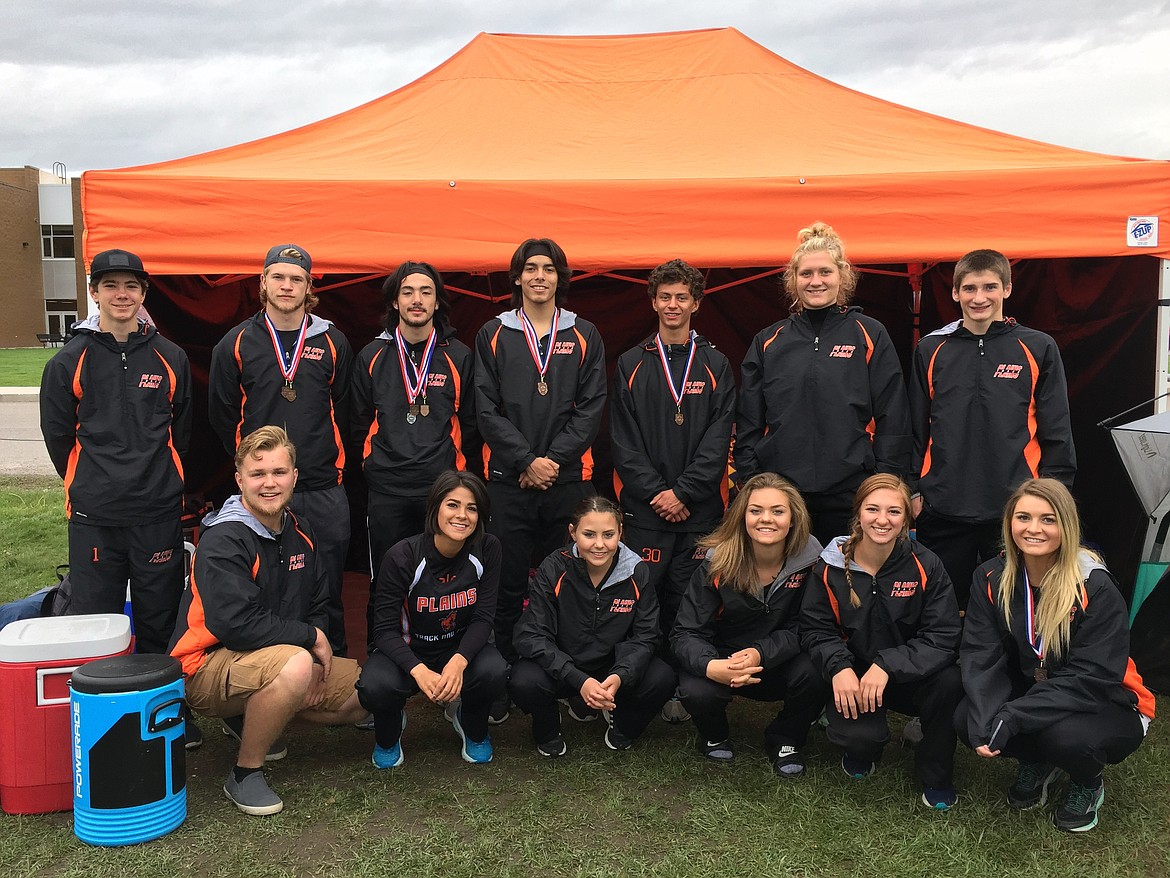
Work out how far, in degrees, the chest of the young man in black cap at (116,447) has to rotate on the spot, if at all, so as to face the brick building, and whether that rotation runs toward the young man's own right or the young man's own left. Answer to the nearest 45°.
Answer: approximately 180°

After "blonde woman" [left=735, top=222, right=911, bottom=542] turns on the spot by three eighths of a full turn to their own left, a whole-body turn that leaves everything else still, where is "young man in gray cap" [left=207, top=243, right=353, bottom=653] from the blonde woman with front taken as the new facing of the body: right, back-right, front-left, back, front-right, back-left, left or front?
back-left

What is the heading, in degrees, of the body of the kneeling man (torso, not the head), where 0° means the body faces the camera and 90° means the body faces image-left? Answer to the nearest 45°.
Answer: approximately 315°

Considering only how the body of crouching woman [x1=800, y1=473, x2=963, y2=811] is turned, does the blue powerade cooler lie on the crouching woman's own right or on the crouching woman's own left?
on the crouching woman's own right

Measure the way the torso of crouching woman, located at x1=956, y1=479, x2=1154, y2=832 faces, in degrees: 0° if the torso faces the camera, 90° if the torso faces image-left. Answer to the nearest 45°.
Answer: approximately 45°

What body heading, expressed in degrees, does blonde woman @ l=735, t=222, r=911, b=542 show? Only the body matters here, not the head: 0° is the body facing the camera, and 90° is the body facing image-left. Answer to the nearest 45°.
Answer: approximately 0°

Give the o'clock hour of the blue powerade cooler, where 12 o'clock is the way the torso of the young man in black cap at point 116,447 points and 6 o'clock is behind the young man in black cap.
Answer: The blue powerade cooler is roughly at 12 o'clock from the young man in black cap.

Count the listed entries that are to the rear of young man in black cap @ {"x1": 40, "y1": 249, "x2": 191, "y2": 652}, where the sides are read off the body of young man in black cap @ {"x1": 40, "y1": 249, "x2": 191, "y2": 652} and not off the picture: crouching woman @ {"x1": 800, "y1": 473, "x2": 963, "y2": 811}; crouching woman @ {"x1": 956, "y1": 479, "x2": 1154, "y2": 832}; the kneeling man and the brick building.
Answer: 1

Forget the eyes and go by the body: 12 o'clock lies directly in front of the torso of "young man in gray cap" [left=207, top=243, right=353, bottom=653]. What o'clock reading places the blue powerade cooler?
The blue powerade cooler is roughly at 1 o'clock from the young man in gray cap.
